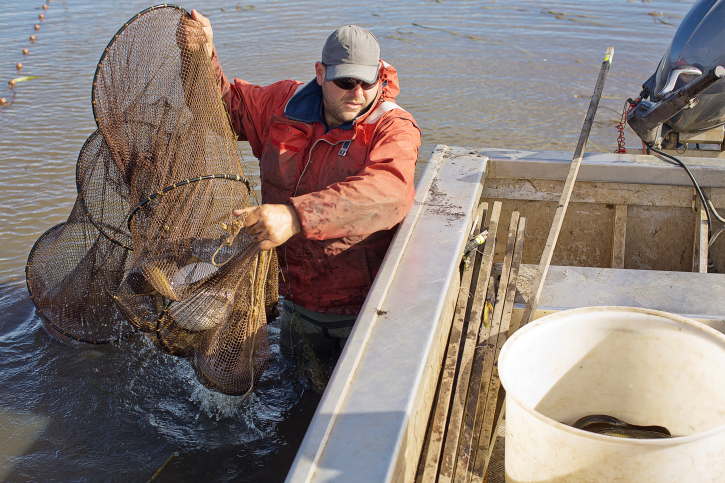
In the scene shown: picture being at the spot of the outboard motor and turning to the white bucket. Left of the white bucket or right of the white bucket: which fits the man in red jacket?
right

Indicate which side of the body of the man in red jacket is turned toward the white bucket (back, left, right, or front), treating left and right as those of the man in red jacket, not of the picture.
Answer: left

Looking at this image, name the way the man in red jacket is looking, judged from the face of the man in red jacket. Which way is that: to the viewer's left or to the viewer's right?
to the viewer's right

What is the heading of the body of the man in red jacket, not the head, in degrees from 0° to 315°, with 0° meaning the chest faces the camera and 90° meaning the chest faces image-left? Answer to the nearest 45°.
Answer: approximately 45°

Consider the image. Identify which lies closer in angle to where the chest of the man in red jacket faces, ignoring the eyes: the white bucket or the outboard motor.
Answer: the white bucket

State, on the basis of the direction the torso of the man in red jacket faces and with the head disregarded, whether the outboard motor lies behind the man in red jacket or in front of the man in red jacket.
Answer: behind
